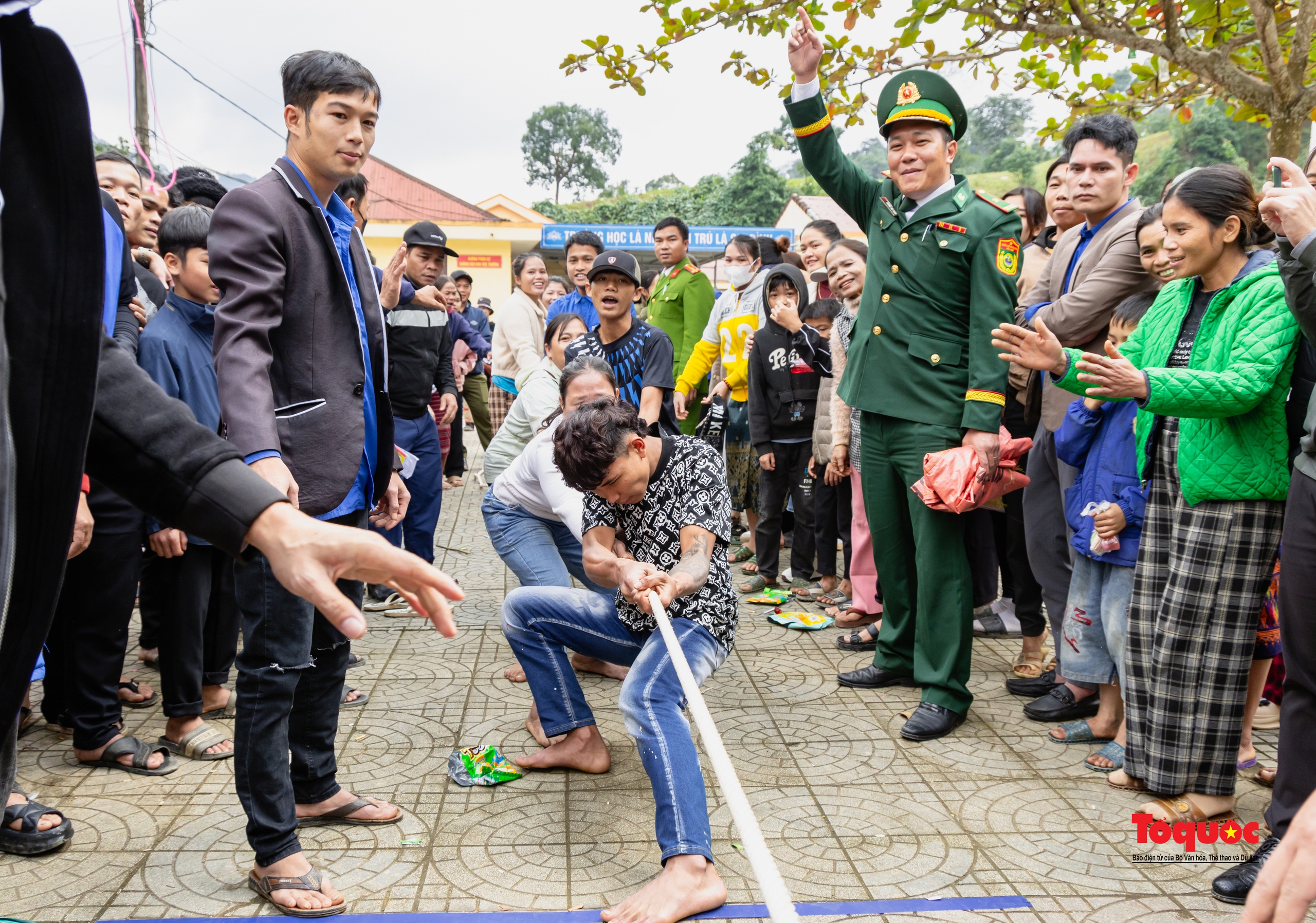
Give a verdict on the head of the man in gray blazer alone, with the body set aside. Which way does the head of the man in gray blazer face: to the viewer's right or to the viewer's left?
to the viewer's right

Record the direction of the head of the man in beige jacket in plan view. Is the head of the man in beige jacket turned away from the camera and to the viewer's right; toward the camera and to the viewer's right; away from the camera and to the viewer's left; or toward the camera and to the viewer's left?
toward the camera and to the viewer's left

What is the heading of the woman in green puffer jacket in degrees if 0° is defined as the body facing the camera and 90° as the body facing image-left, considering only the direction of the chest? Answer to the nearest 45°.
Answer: approximately 45°

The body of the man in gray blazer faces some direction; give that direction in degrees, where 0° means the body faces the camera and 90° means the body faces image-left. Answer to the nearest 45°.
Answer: approximately 315°

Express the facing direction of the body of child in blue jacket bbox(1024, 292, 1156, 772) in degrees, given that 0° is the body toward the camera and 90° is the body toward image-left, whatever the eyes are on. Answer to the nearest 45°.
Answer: approximately 45°

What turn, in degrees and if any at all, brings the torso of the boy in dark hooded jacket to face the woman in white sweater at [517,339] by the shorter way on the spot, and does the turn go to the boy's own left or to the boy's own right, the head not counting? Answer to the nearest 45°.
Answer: approximately 135° to the boy's own right

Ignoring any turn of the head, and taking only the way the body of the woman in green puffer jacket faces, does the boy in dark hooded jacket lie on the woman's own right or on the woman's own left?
on the woman's own right

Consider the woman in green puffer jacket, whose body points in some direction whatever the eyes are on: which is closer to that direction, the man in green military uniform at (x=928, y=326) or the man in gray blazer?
the man in gray blazer

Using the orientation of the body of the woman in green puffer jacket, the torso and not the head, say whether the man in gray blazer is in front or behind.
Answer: in front

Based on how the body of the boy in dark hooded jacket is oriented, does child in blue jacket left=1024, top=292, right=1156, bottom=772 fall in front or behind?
in front

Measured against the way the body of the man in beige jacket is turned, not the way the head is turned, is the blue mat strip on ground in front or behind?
in front

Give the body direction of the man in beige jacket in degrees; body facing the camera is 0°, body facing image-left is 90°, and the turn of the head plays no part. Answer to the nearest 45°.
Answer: approximately 45°

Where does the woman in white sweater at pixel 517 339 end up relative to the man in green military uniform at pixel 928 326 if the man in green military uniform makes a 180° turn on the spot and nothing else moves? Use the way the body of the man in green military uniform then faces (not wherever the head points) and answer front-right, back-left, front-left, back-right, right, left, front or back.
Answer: left
